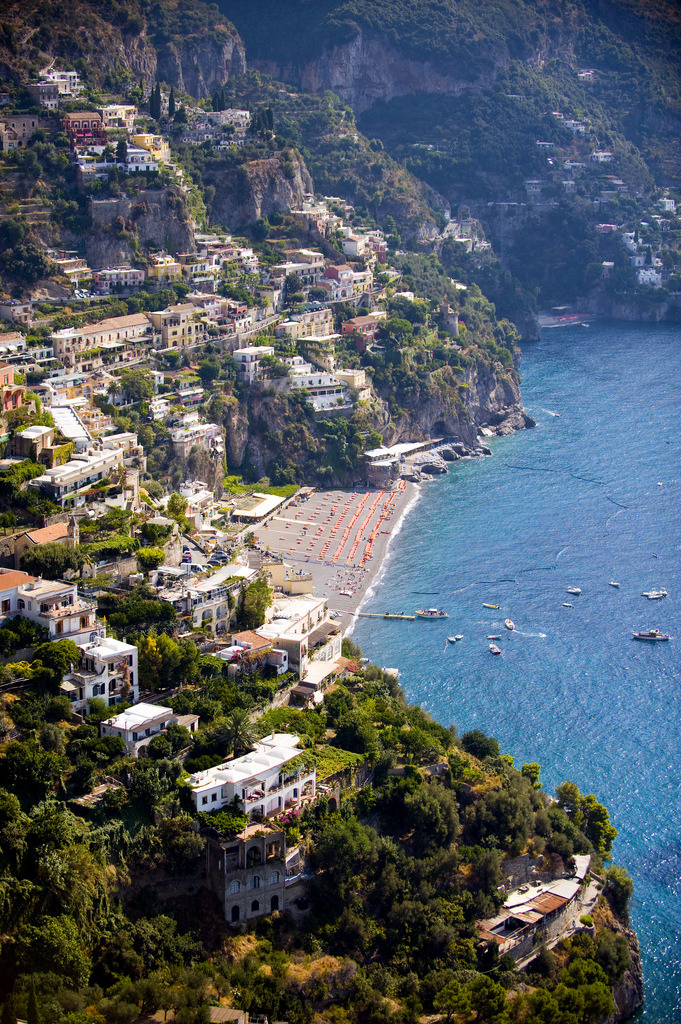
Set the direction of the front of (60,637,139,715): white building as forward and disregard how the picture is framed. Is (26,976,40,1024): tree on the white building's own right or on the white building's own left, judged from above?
on the white building's own right

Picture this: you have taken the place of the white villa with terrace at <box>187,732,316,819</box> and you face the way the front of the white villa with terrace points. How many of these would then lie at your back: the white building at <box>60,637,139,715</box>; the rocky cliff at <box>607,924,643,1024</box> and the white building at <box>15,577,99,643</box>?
2

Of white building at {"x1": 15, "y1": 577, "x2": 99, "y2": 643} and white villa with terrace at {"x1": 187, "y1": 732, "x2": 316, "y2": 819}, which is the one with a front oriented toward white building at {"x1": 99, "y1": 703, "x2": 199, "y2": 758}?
white building at {"x1": 15, "y1": 577, "x2": 99, "y2": 643}

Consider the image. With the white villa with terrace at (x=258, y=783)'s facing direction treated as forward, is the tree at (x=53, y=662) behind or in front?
behind

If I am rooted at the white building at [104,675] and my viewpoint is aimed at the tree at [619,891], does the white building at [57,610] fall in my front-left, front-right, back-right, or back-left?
back-left

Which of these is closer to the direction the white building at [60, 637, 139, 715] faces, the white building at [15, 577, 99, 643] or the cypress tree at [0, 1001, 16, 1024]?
the cypress tree

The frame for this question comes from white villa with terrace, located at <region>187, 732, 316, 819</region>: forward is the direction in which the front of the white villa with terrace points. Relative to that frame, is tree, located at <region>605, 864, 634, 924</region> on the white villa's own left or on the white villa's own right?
on the white villa's own left

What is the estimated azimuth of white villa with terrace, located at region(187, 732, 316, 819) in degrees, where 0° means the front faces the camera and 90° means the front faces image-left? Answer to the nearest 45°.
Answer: approximately 315°

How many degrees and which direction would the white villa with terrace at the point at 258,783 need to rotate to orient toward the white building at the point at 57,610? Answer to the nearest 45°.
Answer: approximately 180°
